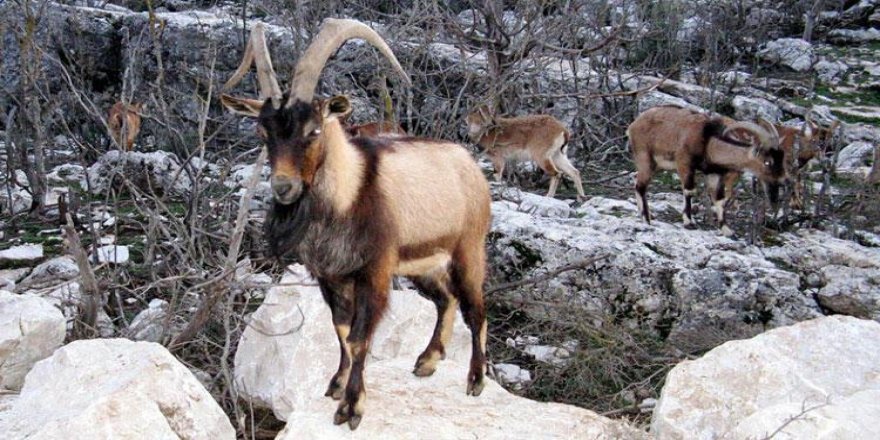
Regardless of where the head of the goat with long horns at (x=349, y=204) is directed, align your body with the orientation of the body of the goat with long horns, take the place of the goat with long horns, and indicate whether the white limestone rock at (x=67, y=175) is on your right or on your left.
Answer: on your right

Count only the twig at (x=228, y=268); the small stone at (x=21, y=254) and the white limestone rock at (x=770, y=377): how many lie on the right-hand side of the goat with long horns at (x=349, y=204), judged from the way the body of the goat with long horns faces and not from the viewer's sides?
2
